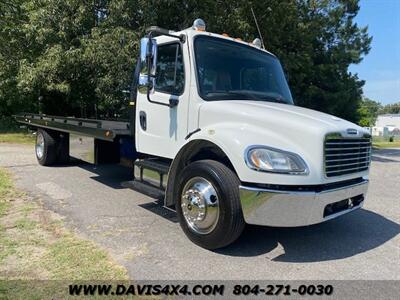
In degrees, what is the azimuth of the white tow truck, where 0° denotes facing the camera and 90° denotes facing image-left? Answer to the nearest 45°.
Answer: approximately 315°

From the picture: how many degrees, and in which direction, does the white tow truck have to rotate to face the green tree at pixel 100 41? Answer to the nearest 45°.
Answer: approximately 135° to its left
